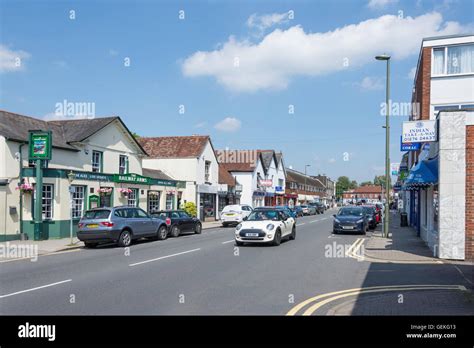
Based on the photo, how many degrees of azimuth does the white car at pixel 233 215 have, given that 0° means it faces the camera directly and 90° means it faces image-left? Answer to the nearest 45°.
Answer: approximately 225°

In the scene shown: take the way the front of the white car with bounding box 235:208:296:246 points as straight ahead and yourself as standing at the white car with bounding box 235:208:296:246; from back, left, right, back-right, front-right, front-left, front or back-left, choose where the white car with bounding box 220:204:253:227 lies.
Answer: back-right

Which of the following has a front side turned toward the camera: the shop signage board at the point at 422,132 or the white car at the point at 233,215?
the shop signage board

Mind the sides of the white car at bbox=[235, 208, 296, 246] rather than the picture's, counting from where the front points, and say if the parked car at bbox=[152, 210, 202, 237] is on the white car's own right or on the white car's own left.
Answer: on the white car's own right

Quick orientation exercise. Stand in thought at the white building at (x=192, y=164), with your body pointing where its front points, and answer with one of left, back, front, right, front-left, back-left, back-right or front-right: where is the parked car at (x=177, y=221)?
front-right

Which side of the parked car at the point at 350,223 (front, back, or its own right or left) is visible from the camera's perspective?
front

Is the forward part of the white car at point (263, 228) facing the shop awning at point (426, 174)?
no

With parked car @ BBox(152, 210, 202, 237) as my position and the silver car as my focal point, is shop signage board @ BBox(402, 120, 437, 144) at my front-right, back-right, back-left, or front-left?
front-left

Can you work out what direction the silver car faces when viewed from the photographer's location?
facing away from the viewer and to the right of the viewer

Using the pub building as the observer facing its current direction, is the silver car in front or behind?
in front

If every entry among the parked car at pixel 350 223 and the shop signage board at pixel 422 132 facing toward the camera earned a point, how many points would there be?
2

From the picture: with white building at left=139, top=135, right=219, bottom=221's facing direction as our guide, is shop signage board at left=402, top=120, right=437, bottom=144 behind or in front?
in front

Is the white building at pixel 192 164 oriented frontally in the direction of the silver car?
no

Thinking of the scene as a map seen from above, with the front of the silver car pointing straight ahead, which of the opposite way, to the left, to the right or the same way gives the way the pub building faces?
to the right

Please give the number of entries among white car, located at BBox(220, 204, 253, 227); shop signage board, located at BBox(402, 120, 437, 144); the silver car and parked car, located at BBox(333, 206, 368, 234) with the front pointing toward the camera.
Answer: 2
